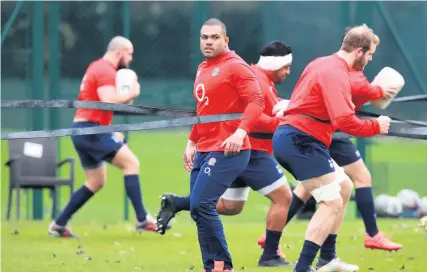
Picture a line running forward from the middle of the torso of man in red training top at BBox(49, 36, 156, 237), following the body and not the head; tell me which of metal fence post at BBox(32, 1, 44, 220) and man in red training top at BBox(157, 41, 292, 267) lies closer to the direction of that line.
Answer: the man in red training top

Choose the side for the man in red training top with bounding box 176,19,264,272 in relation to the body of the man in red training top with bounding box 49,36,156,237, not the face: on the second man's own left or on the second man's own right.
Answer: on the second man's own right

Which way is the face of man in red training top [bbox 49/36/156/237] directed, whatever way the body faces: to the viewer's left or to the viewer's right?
to the viewer's right

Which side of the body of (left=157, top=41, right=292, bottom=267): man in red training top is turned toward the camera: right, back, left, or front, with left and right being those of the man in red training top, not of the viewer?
right

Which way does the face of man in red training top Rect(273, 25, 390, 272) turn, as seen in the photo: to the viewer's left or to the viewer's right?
to the viewer's right

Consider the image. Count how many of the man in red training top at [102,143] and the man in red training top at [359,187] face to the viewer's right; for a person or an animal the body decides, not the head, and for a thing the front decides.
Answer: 2

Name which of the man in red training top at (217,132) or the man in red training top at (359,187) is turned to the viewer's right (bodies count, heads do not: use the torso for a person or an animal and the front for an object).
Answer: the man in red training top at (359,187)

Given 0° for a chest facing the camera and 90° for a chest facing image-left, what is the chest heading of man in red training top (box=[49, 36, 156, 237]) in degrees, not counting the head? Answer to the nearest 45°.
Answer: approximately 270°
